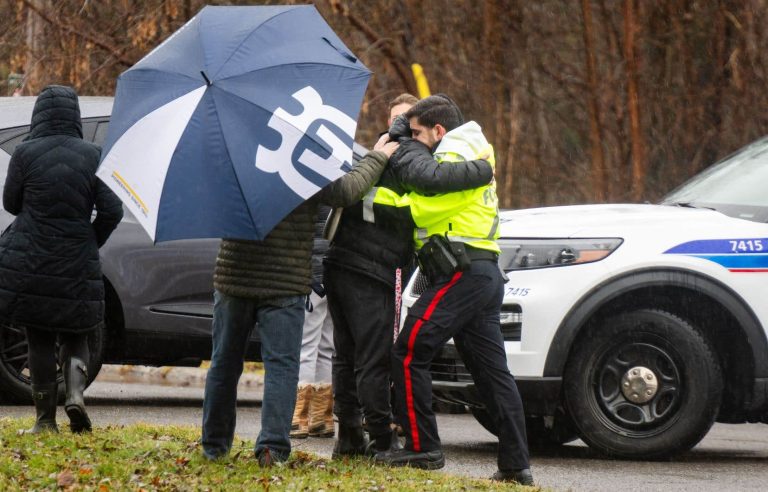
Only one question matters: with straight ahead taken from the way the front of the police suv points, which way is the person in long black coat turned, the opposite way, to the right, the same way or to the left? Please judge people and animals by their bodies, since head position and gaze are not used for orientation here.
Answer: to the right

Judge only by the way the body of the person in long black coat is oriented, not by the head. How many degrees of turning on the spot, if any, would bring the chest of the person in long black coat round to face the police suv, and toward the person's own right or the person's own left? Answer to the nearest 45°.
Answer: approximately 90° to the person's own right

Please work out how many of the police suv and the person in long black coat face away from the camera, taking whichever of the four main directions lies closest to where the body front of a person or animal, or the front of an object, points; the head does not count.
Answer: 1

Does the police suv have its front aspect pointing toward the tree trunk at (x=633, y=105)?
no

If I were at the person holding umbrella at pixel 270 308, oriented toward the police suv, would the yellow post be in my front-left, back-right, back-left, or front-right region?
front-left

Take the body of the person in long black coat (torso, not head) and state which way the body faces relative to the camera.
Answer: away from the camera

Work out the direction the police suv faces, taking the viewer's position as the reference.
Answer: facing the viewer and to the left of the viewer

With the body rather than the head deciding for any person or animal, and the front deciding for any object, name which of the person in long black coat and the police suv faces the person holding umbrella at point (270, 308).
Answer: the police suv

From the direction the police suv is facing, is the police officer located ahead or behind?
ahead

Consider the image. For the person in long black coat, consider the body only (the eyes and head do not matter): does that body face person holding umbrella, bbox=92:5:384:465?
no

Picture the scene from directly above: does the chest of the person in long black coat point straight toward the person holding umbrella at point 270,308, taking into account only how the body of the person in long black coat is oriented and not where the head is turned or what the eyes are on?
no

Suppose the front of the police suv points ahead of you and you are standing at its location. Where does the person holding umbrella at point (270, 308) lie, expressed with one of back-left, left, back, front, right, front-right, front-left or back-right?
front

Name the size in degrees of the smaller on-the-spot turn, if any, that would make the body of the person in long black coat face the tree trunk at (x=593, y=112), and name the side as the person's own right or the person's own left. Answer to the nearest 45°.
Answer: approximately 45° to the person's own right

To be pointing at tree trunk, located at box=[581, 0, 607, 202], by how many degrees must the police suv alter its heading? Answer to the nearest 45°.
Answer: approximately 135° to its right

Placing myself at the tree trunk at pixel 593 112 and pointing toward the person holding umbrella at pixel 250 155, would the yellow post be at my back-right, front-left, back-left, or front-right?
front-right

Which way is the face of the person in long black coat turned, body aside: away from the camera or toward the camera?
away from the camera

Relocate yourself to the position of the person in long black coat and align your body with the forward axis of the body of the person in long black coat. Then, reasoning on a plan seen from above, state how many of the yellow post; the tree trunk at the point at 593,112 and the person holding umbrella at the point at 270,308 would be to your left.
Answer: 0

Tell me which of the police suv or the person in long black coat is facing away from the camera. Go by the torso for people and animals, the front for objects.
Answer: the person in long black coat

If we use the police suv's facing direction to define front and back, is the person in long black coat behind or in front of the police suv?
in front
